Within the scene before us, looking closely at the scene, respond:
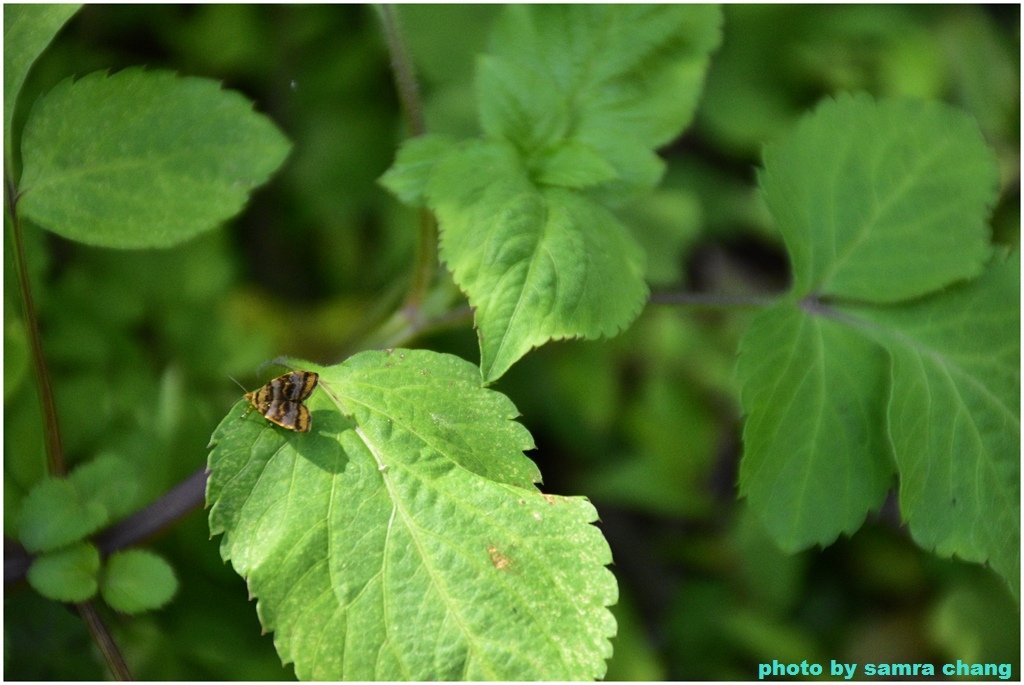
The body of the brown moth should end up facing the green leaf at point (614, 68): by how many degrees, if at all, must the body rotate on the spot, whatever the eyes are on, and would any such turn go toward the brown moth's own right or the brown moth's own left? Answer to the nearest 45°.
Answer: approximately 135° to the brown moth's own right

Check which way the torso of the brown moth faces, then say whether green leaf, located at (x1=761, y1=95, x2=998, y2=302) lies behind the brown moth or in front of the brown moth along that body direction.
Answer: behind

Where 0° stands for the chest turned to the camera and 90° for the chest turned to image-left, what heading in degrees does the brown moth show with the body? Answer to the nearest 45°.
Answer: approximately 90°
